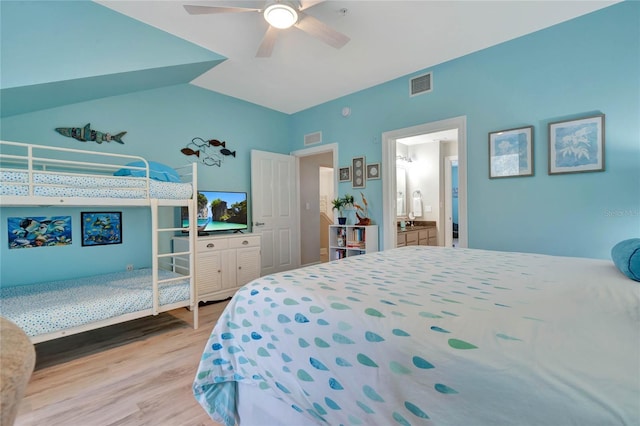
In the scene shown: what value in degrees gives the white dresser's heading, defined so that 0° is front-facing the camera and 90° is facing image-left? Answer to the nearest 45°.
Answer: approximately 315°

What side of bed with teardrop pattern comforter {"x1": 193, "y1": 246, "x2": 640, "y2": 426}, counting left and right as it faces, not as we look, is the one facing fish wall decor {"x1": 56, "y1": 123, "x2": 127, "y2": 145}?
front

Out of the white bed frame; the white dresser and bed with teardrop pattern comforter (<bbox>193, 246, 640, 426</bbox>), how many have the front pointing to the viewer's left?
2

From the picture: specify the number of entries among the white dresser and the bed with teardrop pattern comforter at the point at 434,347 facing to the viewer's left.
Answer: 1

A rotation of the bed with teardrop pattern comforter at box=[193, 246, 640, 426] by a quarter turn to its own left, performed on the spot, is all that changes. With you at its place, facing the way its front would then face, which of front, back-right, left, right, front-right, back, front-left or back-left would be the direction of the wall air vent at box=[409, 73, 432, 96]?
back

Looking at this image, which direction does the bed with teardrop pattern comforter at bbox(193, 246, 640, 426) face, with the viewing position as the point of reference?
facing to the left of the viewer

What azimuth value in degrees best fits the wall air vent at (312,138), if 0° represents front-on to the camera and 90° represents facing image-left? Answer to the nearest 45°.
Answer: approximately 45°

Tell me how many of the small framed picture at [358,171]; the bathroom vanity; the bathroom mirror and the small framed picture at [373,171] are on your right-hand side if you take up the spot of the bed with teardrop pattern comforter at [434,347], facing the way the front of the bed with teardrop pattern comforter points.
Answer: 4

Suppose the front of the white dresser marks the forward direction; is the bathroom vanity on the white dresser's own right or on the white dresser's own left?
on the white dresser's own left

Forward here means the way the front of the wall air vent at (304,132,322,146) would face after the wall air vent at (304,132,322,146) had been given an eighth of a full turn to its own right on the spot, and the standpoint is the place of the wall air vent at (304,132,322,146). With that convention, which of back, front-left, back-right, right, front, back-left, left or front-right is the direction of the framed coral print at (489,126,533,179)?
back-left

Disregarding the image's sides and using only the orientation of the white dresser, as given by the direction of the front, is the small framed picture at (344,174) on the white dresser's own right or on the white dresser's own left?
on the white dresser's own left
